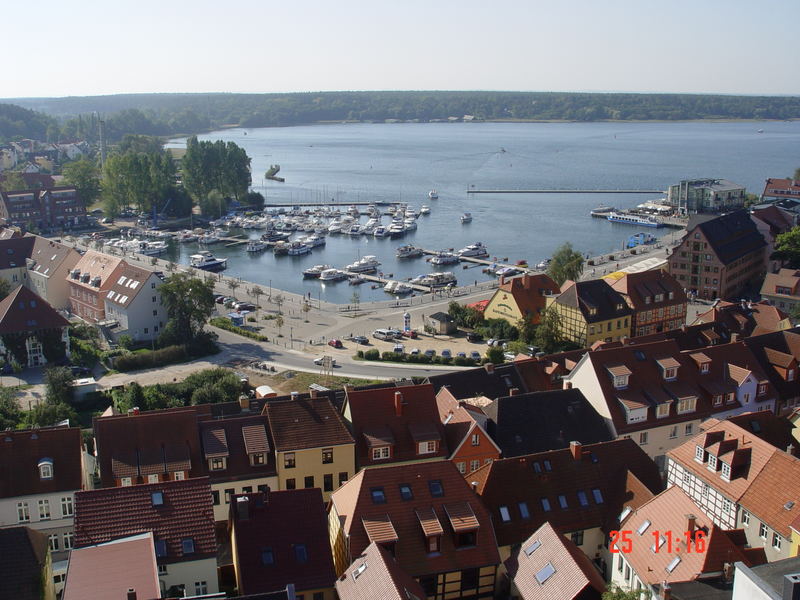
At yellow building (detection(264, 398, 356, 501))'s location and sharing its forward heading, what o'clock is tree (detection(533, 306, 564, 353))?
The tree is roughly at 7 o'clock from the yellow building.

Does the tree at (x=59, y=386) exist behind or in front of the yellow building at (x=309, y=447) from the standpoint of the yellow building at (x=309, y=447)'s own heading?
behind

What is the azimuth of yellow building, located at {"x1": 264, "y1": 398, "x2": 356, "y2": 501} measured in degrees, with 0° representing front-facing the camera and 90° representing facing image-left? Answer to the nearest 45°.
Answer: approximately 0°

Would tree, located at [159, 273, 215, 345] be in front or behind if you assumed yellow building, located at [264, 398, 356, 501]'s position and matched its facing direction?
behind

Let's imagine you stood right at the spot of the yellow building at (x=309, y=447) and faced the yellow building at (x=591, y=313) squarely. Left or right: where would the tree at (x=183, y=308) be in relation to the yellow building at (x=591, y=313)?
left

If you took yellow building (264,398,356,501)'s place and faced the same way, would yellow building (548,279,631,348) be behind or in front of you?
behind

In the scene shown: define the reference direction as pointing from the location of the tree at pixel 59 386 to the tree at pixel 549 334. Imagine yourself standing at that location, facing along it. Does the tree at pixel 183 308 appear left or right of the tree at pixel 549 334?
left
